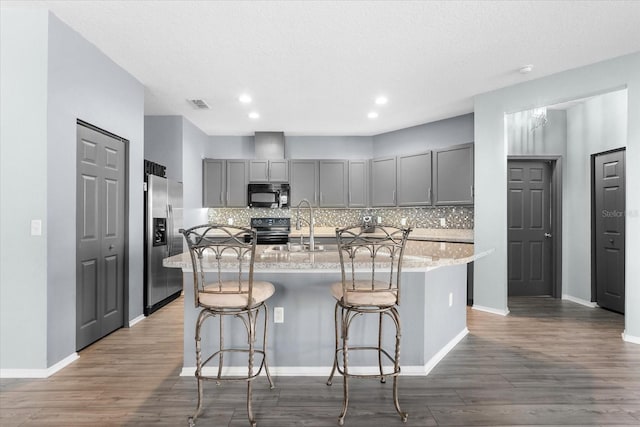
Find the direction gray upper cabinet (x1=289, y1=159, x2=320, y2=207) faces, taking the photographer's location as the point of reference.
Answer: facing the viewer

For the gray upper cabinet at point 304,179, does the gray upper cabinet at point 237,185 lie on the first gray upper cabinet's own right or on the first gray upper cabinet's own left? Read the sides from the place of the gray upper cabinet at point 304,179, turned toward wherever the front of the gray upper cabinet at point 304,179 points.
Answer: on the first gray upper cabinet's own right

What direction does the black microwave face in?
toward the camera

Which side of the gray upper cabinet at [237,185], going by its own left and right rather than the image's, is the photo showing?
front

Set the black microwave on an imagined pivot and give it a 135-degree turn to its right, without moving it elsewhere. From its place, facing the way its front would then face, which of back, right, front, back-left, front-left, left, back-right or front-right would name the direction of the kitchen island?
back-left

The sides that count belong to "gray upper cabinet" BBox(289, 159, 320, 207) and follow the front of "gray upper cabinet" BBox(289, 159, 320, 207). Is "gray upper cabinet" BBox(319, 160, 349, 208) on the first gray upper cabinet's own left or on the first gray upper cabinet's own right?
on the first gray upper cabinet's own left

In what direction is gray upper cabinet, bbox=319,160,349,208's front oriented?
toward the camera

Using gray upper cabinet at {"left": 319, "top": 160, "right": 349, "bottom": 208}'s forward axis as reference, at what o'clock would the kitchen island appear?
The kitchen island is roughly at 12 o'clock from the gray upper cabinet.

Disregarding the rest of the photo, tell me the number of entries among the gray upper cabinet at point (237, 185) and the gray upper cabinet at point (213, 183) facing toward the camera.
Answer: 2

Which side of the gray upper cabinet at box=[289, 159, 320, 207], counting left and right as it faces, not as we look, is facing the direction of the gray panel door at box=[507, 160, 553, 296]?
left

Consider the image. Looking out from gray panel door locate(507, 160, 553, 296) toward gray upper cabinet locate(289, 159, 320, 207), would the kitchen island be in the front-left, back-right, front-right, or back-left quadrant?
front-left
